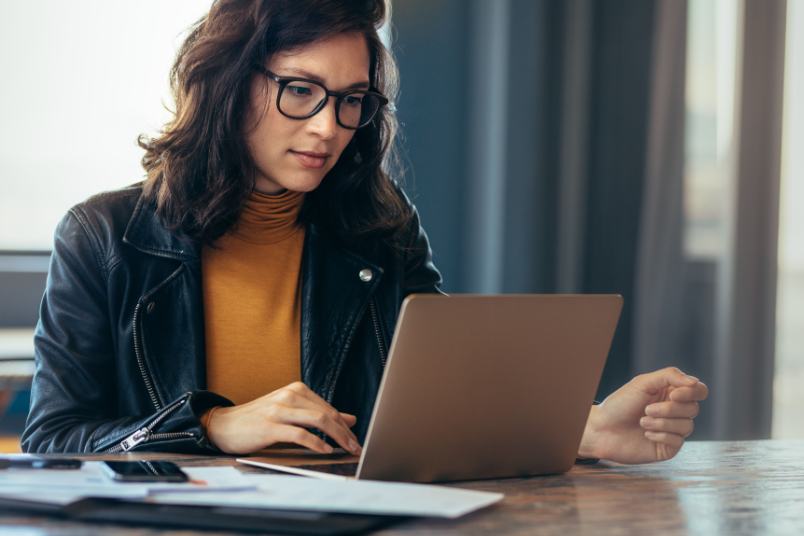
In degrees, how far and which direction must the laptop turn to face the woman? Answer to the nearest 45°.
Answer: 0° — it already faces them

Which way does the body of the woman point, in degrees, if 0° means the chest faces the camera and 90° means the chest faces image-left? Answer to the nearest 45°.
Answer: approximately 315°

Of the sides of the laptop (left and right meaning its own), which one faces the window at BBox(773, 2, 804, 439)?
right

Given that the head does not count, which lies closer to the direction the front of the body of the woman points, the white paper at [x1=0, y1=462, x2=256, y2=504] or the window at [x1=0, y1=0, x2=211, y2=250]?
the white paper

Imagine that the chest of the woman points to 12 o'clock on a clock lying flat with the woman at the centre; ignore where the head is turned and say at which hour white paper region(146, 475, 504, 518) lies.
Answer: The white paper is roughly at 1 o'clock from the woman.

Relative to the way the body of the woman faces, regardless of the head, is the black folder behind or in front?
in front

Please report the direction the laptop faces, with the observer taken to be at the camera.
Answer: facing away from the viewer and to the left of the viewer

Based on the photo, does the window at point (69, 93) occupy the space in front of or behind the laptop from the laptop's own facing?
in front

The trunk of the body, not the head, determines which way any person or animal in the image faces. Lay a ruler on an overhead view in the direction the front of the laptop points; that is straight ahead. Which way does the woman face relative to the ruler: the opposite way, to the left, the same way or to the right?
the opposite way

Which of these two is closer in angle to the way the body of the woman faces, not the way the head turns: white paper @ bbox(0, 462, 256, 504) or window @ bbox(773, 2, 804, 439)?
the white paper
